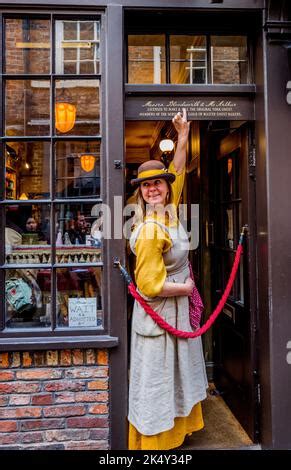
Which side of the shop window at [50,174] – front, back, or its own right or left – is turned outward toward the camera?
front

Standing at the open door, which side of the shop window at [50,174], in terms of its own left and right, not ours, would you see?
left

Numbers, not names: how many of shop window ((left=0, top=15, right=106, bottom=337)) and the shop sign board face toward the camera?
2

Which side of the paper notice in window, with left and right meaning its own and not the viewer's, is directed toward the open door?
left

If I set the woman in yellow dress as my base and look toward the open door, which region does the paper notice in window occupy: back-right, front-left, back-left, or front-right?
back-left

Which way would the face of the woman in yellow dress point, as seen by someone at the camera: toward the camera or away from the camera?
toward the camera

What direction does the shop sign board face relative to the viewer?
toward the camera

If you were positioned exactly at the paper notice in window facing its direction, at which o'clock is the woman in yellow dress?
The woman in yellow dress is roughly at 10 o'clock from the paper notice in window.

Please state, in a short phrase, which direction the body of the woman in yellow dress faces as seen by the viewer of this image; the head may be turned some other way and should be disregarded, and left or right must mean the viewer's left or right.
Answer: facing the viewer and to the right of the viewer

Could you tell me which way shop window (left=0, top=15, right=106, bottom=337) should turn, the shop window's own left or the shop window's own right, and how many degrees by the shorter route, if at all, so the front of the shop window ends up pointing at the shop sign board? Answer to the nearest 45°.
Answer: approximately 90° to the shop window's own left

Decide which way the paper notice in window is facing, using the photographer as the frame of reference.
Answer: facing the viewer
